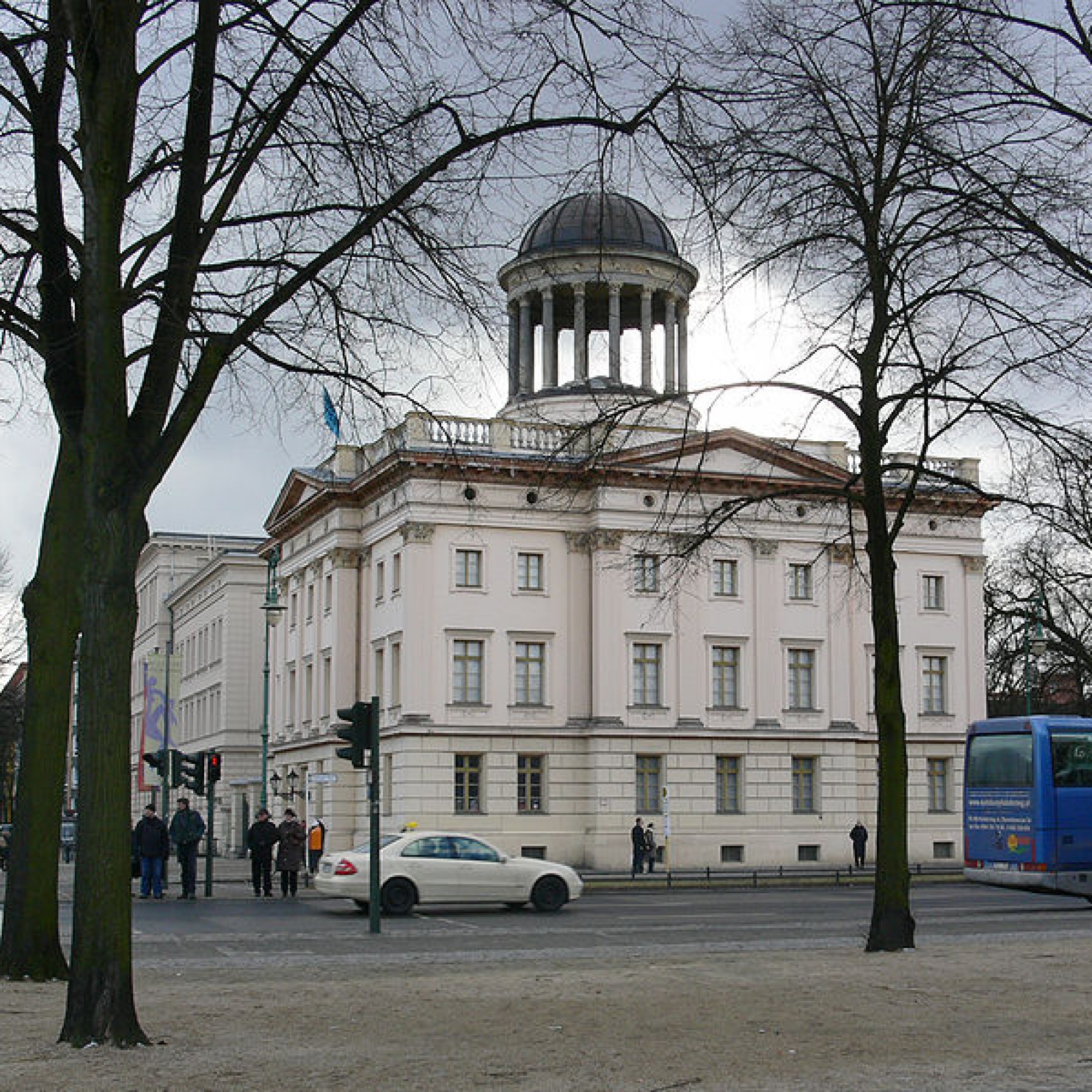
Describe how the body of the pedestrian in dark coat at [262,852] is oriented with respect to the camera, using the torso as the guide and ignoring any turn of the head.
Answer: toward the camera

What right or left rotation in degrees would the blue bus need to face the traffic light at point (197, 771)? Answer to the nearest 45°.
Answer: approximately 135° to its left

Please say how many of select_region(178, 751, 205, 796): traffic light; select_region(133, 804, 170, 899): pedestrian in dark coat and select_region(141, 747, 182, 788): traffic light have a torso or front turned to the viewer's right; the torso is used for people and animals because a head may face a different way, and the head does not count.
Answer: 0

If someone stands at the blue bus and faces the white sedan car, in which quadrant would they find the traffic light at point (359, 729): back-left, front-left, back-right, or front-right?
front-left

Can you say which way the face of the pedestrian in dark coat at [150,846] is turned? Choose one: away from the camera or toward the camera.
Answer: toward the camera

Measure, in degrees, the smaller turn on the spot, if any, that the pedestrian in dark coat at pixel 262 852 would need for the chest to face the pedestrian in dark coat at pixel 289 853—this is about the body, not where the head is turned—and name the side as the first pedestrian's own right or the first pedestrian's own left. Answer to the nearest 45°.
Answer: approximately 90° to the first pedestrian's own left

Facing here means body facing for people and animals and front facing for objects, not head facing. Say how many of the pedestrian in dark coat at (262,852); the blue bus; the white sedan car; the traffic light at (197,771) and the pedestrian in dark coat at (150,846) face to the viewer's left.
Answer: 1

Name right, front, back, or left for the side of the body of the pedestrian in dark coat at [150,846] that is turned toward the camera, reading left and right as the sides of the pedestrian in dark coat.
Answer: front

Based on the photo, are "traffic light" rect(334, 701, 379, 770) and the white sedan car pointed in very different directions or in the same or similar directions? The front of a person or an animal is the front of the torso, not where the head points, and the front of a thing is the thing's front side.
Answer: very different directions
